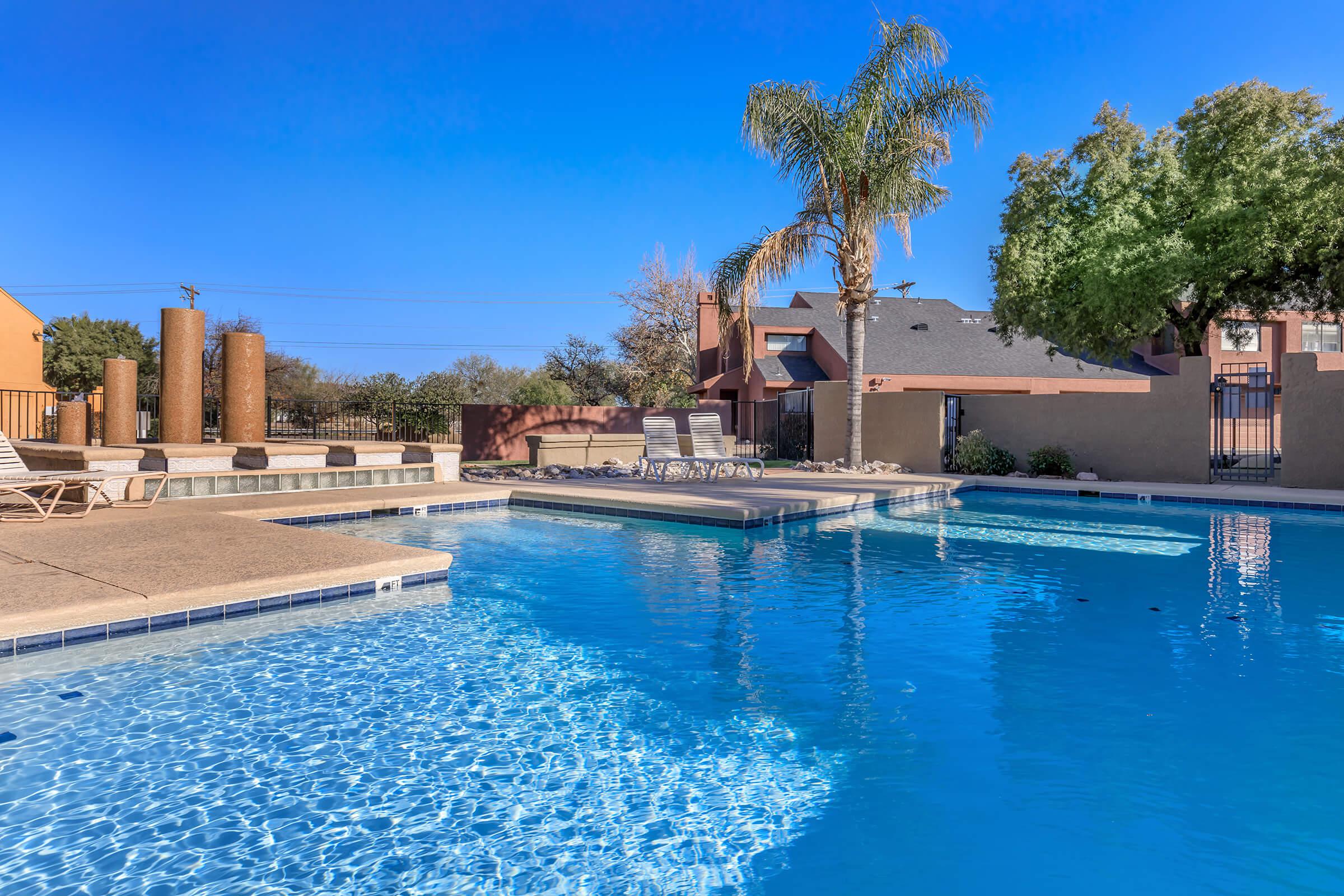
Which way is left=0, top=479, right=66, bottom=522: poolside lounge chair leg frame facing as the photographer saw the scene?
facing to the right of the viewer

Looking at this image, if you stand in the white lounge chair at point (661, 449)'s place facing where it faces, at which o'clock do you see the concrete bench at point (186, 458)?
The concrete bench is roughly at 3 o'clock from the white lounge chair.

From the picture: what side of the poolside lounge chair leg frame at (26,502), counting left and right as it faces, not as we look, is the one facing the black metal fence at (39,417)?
left

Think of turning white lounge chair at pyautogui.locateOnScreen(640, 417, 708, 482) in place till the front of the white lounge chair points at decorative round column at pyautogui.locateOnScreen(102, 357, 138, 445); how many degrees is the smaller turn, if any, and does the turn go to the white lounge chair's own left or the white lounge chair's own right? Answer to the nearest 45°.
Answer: approximately 135° to the white lounge chair's own right

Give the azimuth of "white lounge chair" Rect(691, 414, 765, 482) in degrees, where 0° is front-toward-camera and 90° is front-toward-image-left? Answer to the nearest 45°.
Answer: approximately 315°

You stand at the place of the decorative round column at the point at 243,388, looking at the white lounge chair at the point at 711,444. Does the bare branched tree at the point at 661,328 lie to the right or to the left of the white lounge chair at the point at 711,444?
left

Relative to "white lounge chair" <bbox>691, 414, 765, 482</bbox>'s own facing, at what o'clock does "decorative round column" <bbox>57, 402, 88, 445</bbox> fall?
The decorative round column is roughly at 4 o'clock from the white lounge chair.

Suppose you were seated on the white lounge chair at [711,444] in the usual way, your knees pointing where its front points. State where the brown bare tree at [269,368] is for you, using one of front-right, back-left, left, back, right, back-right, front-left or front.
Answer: back

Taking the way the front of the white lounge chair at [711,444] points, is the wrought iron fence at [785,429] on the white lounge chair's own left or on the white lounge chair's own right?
on the white lounge chair's own left

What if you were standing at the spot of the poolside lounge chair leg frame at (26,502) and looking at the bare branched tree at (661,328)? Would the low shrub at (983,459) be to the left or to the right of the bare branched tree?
right
